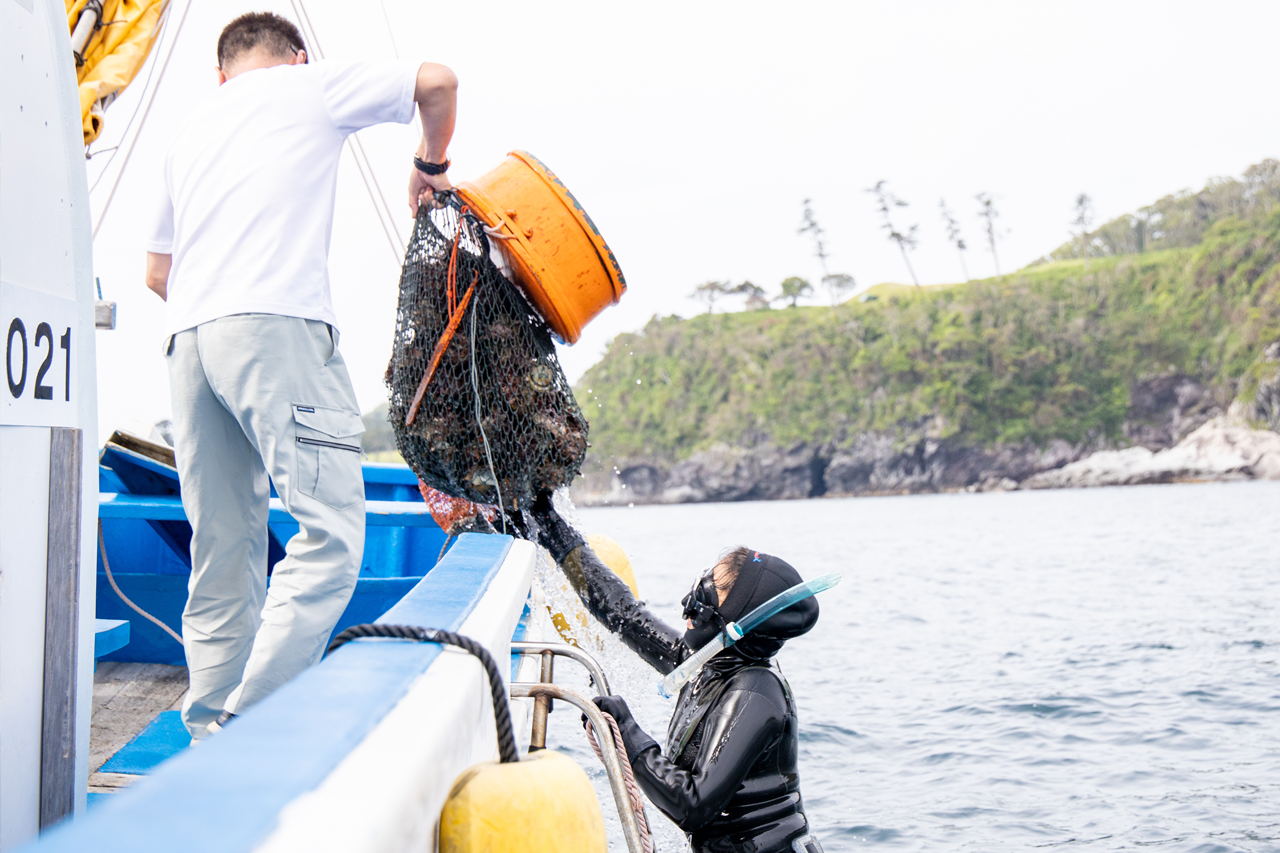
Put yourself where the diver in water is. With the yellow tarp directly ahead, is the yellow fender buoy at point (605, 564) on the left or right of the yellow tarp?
right

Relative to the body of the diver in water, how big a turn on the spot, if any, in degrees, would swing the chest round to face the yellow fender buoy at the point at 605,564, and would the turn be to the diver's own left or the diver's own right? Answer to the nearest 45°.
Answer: approximately 90° to the diver's own right

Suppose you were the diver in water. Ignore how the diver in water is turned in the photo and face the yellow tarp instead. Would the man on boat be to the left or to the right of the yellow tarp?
left

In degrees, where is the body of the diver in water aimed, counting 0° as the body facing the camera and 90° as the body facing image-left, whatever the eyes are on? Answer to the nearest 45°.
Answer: approximately 90°

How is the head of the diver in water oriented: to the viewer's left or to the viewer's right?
to the viewer's left

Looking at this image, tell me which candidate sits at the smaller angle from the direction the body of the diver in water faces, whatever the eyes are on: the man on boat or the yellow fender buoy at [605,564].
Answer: the man on boat

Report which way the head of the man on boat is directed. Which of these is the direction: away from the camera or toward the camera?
away from the camera

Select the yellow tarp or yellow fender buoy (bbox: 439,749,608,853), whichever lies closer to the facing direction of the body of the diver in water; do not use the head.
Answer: the yellow tarp

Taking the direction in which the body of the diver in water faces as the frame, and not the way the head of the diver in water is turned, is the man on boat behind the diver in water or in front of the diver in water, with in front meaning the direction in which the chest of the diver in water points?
in front

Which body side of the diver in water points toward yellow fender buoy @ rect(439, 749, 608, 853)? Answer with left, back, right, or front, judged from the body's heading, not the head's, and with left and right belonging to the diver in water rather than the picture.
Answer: left

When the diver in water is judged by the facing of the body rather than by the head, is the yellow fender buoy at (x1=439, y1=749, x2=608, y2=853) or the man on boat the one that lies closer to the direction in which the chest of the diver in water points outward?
the man on boat

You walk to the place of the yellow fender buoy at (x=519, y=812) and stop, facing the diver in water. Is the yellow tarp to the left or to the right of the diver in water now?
left

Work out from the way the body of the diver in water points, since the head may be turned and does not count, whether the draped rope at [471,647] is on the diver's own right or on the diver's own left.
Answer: on the diver's own left
